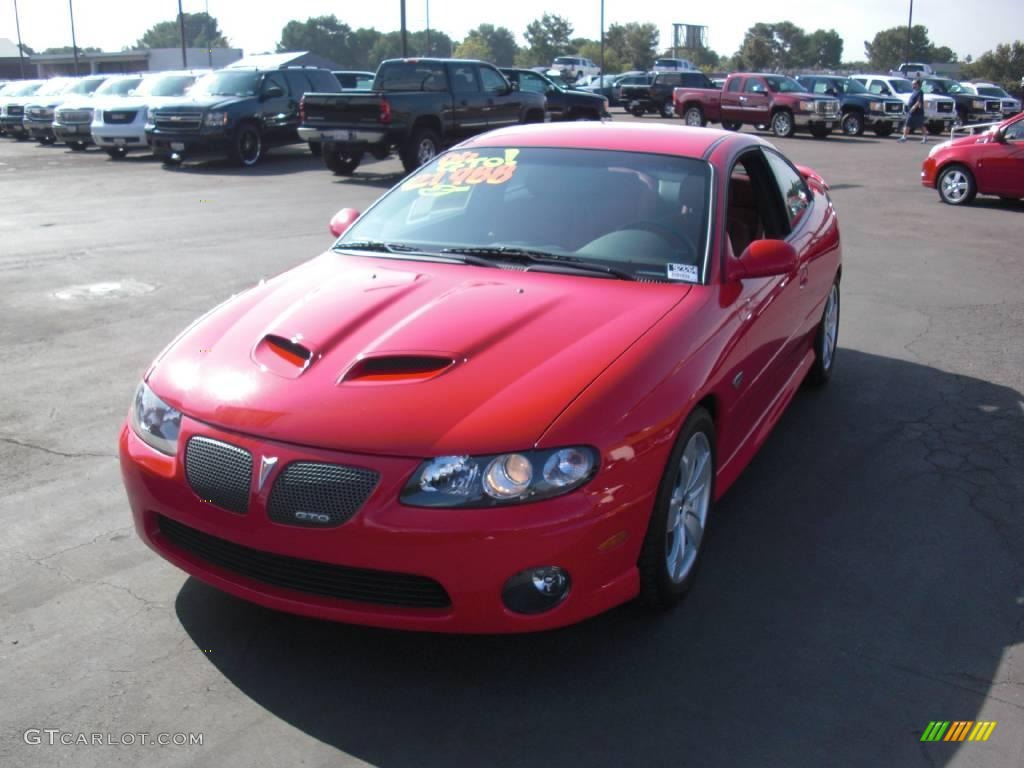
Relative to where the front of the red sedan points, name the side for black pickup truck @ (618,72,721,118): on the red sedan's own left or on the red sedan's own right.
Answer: on the red sedan's own right

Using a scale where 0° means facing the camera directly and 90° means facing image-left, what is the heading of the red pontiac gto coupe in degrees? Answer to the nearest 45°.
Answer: approximately 45°

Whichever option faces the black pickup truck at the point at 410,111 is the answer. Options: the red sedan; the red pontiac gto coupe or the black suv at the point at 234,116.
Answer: the red sedan

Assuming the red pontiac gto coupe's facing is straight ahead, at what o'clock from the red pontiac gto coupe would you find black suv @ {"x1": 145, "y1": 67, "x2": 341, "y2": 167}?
The black suv is roughly at 4 o'clock from the red pontiac gto coupe.

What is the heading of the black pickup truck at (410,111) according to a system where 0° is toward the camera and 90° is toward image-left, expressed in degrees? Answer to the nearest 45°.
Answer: approximately 225°

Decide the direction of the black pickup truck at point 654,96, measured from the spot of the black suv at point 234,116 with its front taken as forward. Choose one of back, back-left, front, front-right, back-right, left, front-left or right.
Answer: back

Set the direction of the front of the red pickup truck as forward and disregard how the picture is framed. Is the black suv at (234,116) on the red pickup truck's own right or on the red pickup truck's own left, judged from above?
on the red pickup truck's own right

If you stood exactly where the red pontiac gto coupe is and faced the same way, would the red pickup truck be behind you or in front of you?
behind

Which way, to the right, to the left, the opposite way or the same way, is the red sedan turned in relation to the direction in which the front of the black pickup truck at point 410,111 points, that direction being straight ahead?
to the left

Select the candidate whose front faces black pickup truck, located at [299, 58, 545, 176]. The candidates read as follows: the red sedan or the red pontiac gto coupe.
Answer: the red sedan

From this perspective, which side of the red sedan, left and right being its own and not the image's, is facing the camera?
left

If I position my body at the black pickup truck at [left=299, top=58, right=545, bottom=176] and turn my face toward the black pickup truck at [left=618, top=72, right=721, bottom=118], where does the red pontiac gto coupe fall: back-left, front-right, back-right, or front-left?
back-right
